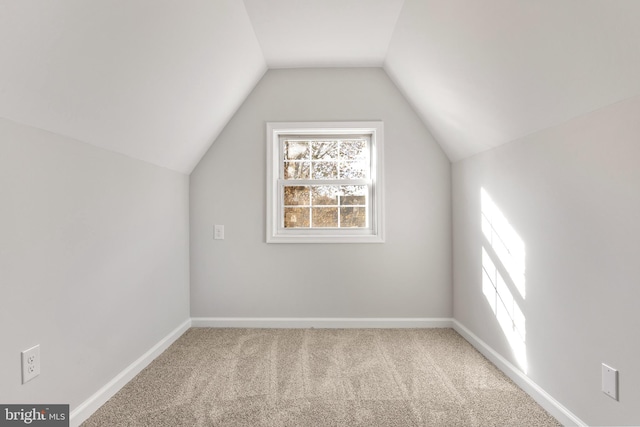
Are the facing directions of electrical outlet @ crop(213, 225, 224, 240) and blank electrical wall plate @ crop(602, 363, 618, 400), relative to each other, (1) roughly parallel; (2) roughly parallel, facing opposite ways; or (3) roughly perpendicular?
roughly perpendicular

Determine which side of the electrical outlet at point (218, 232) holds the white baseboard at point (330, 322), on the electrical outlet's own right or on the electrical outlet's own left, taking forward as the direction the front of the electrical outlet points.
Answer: on the electrical outlet's own left

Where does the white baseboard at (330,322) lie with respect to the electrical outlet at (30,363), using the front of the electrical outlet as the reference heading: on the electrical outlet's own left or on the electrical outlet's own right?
on the electrical outlet's own left

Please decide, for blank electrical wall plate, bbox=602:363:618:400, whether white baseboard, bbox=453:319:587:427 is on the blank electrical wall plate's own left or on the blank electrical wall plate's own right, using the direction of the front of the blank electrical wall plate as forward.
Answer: on the blank electrical wall plate's own right

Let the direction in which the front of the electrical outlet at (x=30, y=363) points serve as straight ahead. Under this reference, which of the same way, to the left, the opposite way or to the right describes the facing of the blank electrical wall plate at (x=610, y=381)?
the opposite way

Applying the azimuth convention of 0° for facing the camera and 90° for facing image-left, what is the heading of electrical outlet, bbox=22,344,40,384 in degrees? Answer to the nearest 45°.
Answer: approximately 315°
